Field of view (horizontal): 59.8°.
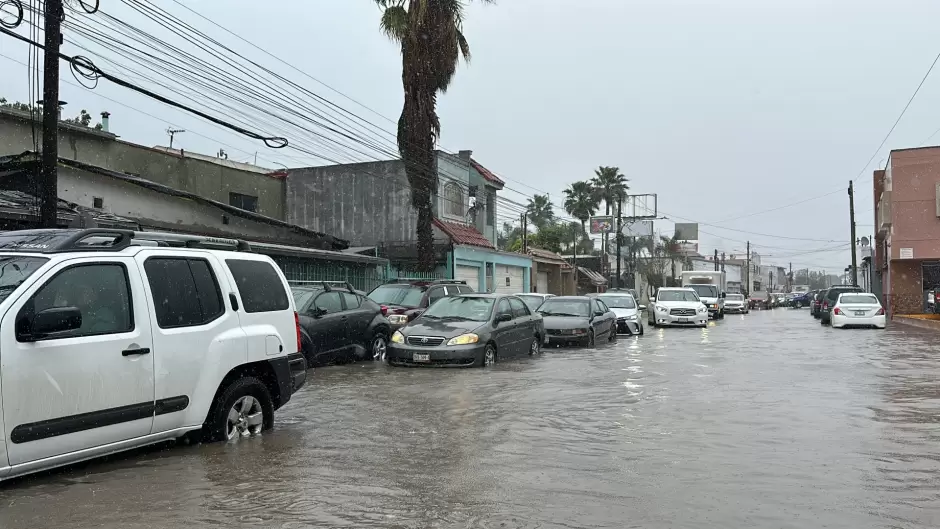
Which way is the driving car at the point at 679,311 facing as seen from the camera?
toward the camera

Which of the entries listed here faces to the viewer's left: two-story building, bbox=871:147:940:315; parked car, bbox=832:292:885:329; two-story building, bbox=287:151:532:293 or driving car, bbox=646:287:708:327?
two-story building, bbox=871:147:940:315

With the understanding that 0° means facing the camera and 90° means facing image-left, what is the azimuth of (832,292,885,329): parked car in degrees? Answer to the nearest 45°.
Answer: approximately 180°

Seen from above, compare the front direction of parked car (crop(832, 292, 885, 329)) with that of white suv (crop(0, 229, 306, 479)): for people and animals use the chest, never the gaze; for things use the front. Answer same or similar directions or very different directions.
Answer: very different directions

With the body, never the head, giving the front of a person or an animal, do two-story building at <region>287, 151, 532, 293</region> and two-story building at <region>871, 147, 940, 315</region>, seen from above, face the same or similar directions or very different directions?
very different directions

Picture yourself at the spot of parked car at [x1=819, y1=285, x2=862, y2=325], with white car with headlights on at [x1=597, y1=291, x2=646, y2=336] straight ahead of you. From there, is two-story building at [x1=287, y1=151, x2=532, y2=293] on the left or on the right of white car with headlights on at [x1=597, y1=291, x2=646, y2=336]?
right

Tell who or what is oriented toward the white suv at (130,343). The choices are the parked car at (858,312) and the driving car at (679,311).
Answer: the driving car at (679,311)

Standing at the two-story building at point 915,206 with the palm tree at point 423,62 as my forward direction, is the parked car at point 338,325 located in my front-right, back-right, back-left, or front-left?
front-left

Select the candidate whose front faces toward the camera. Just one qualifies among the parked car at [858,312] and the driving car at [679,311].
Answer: the driving car at [679,311]

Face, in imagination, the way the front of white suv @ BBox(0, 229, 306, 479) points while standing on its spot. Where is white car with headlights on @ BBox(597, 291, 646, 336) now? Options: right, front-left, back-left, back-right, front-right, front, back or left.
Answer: back

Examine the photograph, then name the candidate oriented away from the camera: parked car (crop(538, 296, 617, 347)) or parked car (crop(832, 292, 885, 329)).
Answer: parked car (crop(832, 292, 885, 329))

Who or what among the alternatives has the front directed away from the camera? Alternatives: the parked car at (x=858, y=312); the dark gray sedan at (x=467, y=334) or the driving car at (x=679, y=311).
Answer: the parked car at (x=858, y=312)

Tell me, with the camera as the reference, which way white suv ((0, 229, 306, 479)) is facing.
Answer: facing the viewer and to the left of the viewer

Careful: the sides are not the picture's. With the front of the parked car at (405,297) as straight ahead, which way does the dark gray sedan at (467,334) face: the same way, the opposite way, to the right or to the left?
the same way

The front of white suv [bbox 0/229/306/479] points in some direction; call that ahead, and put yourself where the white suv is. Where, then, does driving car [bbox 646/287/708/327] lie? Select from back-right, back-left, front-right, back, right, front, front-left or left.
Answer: back

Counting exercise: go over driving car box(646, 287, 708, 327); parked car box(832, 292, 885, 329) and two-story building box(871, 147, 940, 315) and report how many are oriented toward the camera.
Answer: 1

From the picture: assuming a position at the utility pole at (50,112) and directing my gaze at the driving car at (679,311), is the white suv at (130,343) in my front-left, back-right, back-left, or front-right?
back-right

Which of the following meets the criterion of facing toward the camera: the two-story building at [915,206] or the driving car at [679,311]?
the driving car

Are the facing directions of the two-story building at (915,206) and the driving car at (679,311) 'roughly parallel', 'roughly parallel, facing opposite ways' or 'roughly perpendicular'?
roughly perpendicular

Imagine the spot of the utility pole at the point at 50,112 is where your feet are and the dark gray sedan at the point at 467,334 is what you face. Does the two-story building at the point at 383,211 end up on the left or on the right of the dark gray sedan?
left

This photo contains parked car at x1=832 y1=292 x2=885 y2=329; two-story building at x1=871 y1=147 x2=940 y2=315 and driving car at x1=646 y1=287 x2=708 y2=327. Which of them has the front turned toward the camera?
driving car at x1=646 y1=287 x2=708 y2=327

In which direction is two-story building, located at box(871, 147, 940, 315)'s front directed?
to the viewer's left
